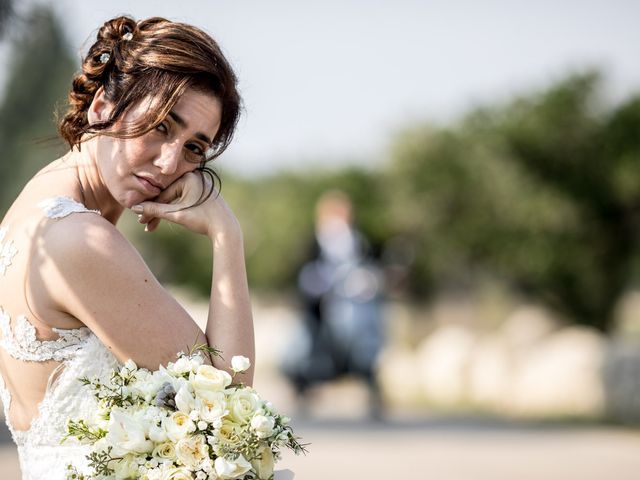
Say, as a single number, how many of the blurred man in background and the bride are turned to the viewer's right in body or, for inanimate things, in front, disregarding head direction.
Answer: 1

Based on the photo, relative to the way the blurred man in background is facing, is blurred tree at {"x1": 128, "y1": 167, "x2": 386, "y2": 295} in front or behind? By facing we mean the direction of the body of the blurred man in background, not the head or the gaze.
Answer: behind

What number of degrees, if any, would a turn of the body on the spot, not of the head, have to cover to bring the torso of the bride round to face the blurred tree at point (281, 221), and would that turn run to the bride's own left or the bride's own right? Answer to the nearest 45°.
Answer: approximately 90° to the bride's own left

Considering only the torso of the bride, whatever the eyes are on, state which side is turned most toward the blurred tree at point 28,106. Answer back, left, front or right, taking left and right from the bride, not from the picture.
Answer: left

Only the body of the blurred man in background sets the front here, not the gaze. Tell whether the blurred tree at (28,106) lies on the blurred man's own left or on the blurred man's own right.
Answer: on the blurred man's own right

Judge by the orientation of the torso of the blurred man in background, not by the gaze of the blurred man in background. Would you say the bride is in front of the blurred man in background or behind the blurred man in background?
in front

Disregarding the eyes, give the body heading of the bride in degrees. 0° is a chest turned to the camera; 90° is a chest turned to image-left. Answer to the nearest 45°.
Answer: approximately 270°

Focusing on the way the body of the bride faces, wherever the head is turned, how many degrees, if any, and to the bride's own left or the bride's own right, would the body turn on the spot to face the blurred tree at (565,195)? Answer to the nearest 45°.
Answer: approximately 45° to the bride's own left

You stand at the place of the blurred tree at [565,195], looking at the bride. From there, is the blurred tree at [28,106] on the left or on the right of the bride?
right

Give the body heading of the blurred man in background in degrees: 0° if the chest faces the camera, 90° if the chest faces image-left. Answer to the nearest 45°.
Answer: approximately 0°

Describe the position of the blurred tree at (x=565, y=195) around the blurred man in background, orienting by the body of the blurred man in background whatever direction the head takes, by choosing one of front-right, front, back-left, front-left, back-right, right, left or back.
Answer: back-left
